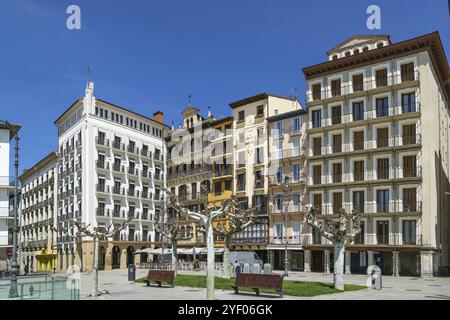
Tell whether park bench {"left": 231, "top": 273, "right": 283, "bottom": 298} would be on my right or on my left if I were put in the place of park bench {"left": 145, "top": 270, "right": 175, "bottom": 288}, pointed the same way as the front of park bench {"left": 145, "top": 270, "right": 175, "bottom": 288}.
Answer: on my left

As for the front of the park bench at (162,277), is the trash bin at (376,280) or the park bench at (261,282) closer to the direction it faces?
the park bench

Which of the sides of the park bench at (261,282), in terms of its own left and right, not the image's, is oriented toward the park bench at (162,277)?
right

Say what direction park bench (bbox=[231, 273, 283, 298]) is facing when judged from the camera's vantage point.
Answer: facing the viewer and to the left of the viewer

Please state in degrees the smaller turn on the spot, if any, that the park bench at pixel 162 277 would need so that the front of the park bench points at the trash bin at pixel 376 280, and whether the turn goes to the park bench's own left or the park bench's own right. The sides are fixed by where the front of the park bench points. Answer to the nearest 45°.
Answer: approximately 135° to the park bench's own left

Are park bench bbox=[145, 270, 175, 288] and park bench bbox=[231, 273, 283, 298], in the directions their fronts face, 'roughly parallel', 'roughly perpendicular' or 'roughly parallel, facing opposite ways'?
roughly parallel

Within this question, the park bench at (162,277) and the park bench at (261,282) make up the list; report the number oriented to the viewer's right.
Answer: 0

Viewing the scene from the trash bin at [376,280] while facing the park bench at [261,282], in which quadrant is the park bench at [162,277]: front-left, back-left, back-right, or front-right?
front-right

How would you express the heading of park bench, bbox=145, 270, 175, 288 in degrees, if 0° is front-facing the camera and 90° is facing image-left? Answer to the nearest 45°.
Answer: approximately 45°
